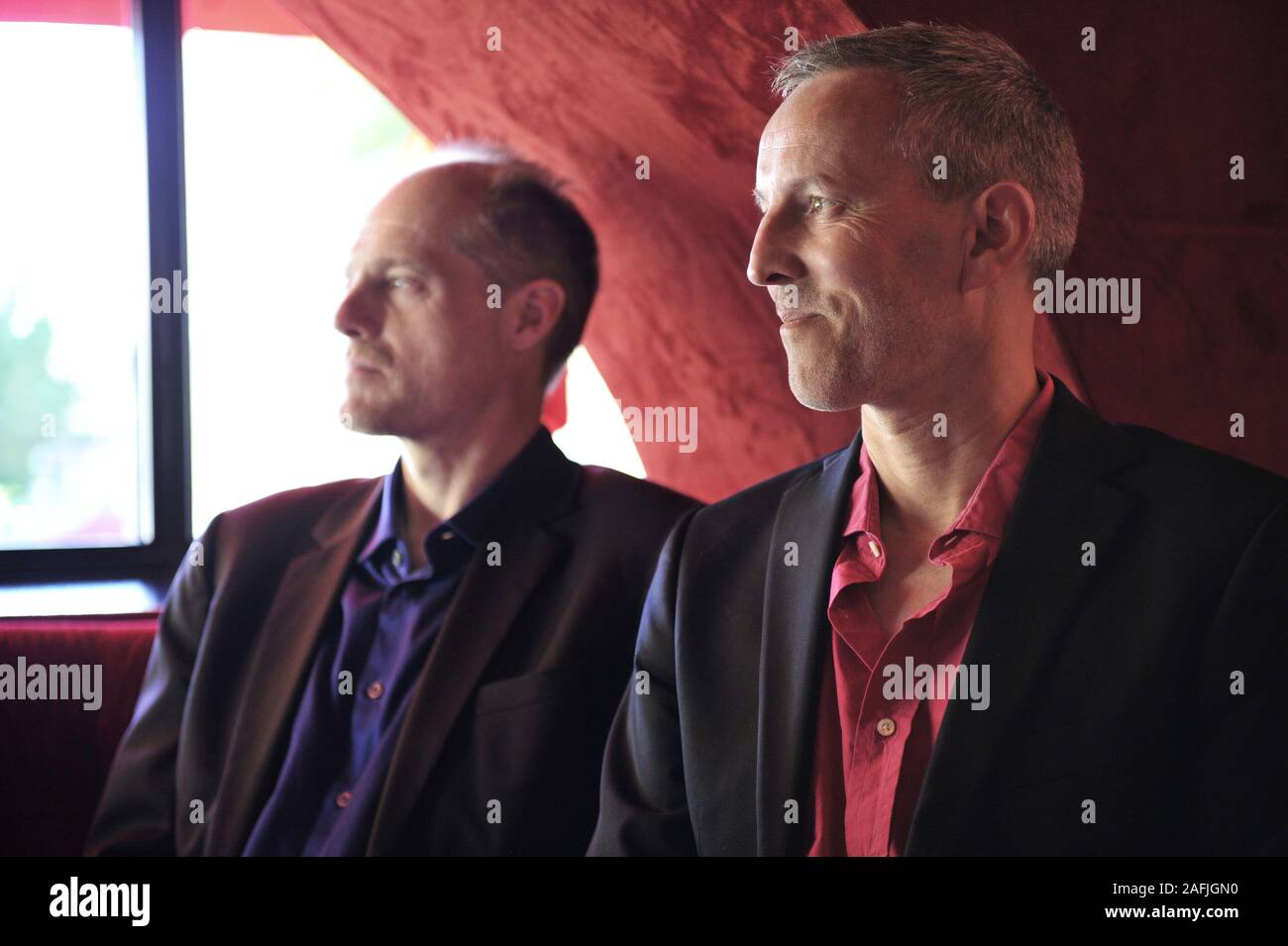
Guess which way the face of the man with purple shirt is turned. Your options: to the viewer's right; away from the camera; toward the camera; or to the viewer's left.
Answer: to the viewer's left

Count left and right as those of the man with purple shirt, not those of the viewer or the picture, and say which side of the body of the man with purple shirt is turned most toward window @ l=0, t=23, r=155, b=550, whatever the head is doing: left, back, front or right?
right

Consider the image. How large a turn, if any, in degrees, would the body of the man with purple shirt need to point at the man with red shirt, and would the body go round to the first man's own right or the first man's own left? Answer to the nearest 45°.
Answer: approximately 90° to the first man's own left

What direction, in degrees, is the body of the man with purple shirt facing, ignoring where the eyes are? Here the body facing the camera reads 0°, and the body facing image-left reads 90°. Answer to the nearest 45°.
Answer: approximately 45°

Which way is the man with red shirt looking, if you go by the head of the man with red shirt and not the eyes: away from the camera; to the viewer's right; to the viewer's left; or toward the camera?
to the viewer's left
